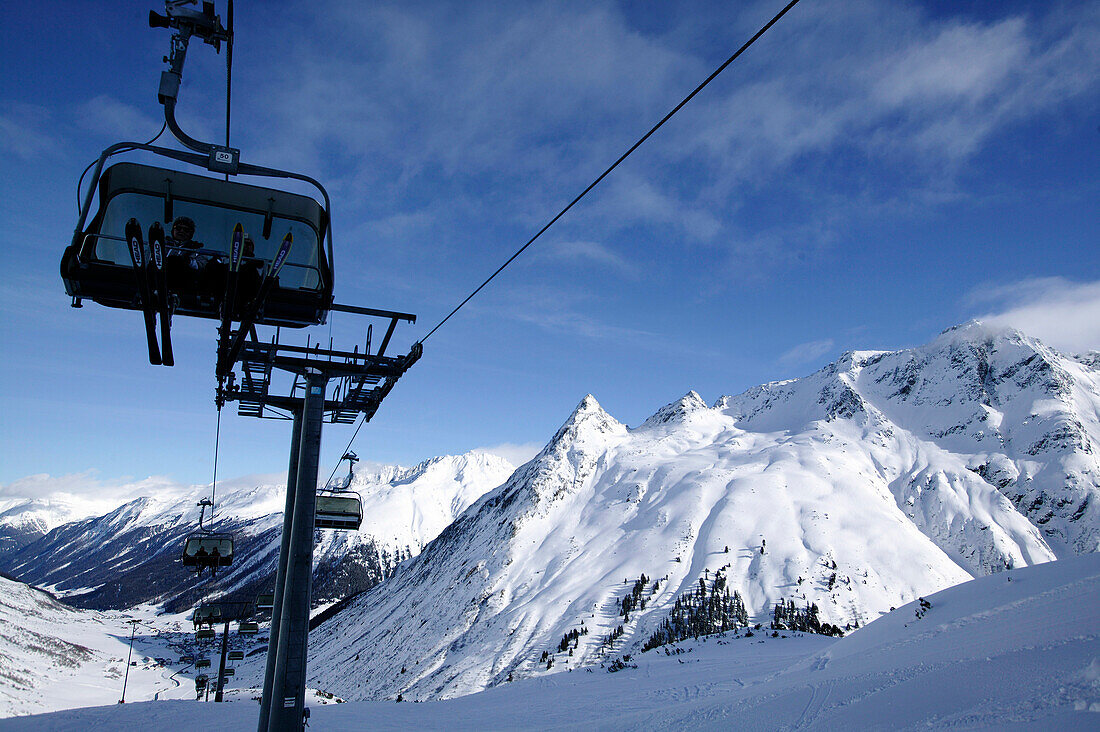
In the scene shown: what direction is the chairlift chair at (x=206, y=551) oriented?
toward the camera

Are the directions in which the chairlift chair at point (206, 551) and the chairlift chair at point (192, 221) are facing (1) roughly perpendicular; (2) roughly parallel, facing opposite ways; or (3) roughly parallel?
roughly parallel

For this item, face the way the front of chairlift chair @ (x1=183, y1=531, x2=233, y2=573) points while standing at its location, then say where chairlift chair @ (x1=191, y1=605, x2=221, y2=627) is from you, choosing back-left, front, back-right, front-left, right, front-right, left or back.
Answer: back

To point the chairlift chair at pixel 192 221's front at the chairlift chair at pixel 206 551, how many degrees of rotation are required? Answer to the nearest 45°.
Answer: approximately 180°

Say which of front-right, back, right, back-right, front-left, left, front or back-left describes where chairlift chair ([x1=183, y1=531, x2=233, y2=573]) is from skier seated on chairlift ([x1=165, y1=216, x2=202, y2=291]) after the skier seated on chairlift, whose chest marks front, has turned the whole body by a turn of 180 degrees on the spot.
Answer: front

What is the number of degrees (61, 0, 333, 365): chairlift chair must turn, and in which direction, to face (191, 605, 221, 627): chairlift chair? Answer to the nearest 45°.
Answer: approximately 180°

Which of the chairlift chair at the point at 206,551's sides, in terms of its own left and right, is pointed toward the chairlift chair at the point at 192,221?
front

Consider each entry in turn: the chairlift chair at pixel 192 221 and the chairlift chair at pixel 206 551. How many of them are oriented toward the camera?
2

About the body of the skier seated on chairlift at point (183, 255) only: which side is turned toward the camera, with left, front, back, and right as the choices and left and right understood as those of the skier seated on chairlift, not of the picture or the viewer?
front

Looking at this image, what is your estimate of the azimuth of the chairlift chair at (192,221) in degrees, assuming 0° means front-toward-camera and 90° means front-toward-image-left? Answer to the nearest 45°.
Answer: approximately 0°

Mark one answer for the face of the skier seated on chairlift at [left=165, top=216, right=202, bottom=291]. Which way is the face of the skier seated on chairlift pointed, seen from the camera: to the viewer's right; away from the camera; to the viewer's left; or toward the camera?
toward the camera
